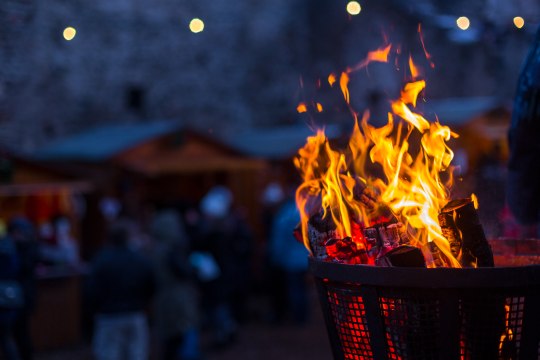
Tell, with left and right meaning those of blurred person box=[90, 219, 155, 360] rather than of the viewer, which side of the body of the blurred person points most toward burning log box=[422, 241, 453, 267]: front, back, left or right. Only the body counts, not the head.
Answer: back

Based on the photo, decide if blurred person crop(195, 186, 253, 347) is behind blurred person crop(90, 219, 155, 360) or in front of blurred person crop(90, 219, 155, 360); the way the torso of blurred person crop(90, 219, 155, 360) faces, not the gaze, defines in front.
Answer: in front

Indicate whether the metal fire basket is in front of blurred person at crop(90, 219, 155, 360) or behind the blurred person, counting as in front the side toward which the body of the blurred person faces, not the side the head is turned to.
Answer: behind

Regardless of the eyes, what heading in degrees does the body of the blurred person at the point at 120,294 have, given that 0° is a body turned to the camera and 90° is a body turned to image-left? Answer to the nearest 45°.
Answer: approximately 180°
